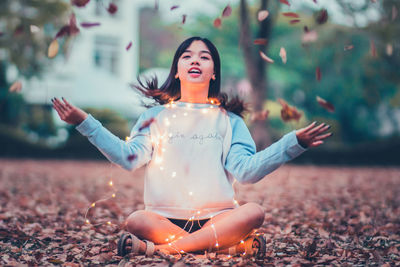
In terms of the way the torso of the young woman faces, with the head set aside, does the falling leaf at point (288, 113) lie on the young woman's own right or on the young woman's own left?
on the young woman's own left

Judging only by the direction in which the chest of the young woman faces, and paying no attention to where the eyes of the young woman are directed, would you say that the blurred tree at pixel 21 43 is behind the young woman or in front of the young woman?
behind

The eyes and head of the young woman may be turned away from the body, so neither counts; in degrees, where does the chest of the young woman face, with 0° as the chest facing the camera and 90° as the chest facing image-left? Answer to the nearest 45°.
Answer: approximately 0°
